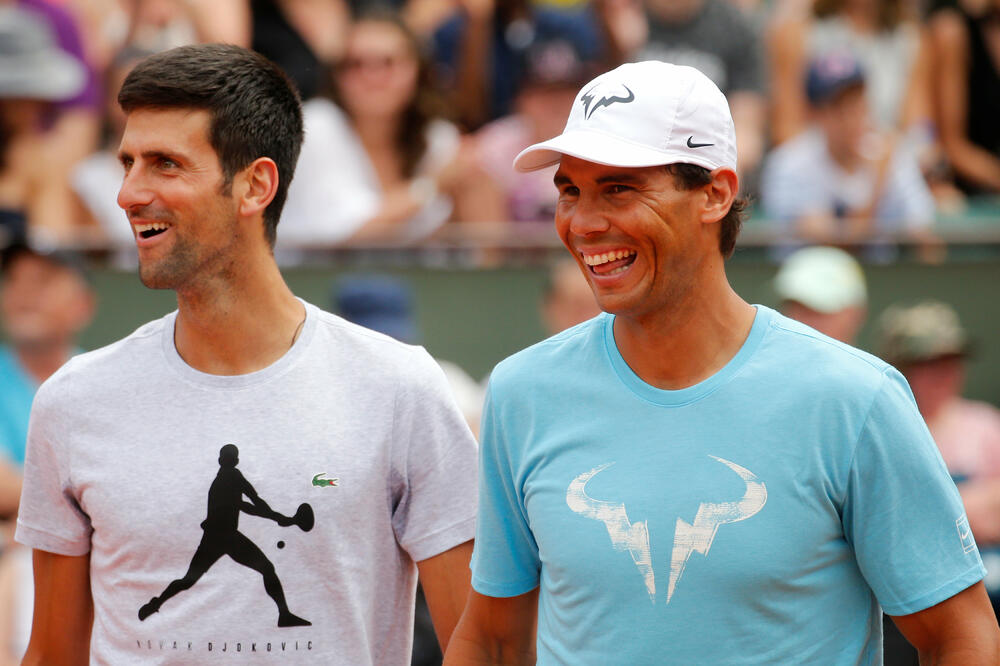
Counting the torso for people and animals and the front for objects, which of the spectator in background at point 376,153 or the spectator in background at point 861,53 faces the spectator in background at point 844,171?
the spectator in background at point 861,53

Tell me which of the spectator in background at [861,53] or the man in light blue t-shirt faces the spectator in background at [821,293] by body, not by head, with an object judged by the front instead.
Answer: the spectator in background at [861,53]

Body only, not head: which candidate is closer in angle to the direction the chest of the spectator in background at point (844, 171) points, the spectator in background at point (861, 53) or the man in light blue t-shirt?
the man in light blue t-shirt

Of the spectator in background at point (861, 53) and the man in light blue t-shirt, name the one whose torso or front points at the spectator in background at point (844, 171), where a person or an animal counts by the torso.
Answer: the spectator in background at point (861, 53)

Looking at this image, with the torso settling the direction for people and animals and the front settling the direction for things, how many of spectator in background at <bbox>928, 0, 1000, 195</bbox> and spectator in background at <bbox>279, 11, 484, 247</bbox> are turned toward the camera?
2

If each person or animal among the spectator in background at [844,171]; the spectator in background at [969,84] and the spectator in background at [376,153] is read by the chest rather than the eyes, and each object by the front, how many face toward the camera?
3

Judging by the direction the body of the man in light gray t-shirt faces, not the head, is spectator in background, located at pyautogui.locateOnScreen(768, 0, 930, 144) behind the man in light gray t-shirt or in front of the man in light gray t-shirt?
behind

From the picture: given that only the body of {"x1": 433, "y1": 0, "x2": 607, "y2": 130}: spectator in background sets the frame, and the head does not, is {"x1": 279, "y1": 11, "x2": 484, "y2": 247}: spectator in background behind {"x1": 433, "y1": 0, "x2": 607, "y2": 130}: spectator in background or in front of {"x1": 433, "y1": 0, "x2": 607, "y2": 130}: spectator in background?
in front

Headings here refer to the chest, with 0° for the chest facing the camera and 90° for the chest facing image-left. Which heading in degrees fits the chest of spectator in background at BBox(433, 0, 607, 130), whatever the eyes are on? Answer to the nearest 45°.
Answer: approximately 0°

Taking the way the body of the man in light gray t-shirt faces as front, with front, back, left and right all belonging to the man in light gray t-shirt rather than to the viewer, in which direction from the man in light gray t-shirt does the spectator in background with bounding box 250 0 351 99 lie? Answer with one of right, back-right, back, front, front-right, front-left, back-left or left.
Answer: back

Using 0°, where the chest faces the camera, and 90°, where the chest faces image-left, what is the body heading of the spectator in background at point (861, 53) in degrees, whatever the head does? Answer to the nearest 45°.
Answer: approximately 0°

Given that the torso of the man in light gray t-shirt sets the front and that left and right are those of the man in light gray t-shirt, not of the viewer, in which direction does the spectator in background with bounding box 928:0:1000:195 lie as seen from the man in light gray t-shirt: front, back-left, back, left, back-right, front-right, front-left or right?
back-left
